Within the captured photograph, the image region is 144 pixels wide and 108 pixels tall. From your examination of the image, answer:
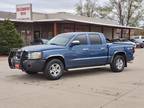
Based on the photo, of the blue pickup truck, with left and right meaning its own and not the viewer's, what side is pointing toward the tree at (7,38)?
right

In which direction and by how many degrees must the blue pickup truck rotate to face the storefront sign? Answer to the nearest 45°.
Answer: approximately 135° to its right

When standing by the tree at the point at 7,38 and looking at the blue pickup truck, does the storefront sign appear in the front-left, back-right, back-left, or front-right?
back-left

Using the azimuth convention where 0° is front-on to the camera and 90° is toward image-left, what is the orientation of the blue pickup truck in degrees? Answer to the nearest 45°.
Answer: approximately 45°

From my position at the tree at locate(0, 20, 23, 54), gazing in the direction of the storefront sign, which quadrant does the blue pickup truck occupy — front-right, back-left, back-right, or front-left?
back-right
